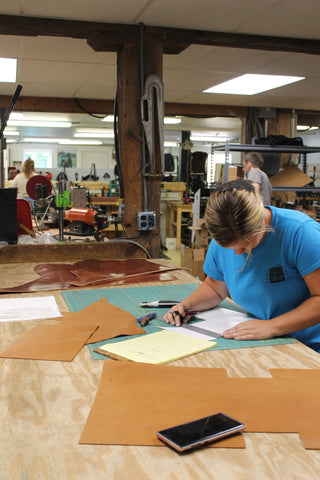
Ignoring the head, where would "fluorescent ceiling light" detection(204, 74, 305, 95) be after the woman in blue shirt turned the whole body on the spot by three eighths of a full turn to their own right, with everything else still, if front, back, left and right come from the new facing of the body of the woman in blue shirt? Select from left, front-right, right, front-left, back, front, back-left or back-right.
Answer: front

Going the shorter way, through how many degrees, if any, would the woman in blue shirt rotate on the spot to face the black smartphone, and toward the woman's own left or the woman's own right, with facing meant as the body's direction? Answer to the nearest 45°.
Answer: approximately 45° to the woman's own left

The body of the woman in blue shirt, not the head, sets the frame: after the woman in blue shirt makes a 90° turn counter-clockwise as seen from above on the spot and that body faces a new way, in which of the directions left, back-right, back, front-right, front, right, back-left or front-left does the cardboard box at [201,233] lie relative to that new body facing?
back-left

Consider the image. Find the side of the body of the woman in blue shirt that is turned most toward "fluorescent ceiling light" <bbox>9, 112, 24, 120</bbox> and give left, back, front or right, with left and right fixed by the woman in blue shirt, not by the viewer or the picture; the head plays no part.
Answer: right

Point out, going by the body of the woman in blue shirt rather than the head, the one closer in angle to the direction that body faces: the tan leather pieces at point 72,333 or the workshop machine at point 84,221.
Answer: the tan leather pieces

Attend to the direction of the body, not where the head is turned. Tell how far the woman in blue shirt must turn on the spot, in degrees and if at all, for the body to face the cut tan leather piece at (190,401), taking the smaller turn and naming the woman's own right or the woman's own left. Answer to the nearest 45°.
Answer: approximately 45° to the woman's own left

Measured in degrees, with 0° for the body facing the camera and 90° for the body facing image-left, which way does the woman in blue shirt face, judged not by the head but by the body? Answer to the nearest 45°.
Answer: approximately 45°

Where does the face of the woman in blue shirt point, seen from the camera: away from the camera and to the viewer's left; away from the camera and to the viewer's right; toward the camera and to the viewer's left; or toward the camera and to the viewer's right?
toward the camera and to the viewer's left
